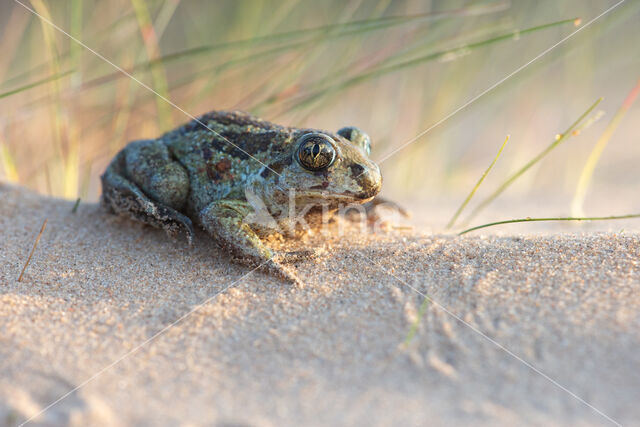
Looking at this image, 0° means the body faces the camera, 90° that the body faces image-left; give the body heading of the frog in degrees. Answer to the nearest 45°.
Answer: approximately 315°

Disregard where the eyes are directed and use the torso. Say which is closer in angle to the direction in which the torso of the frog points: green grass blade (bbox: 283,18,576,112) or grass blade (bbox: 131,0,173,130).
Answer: the green grass blade
